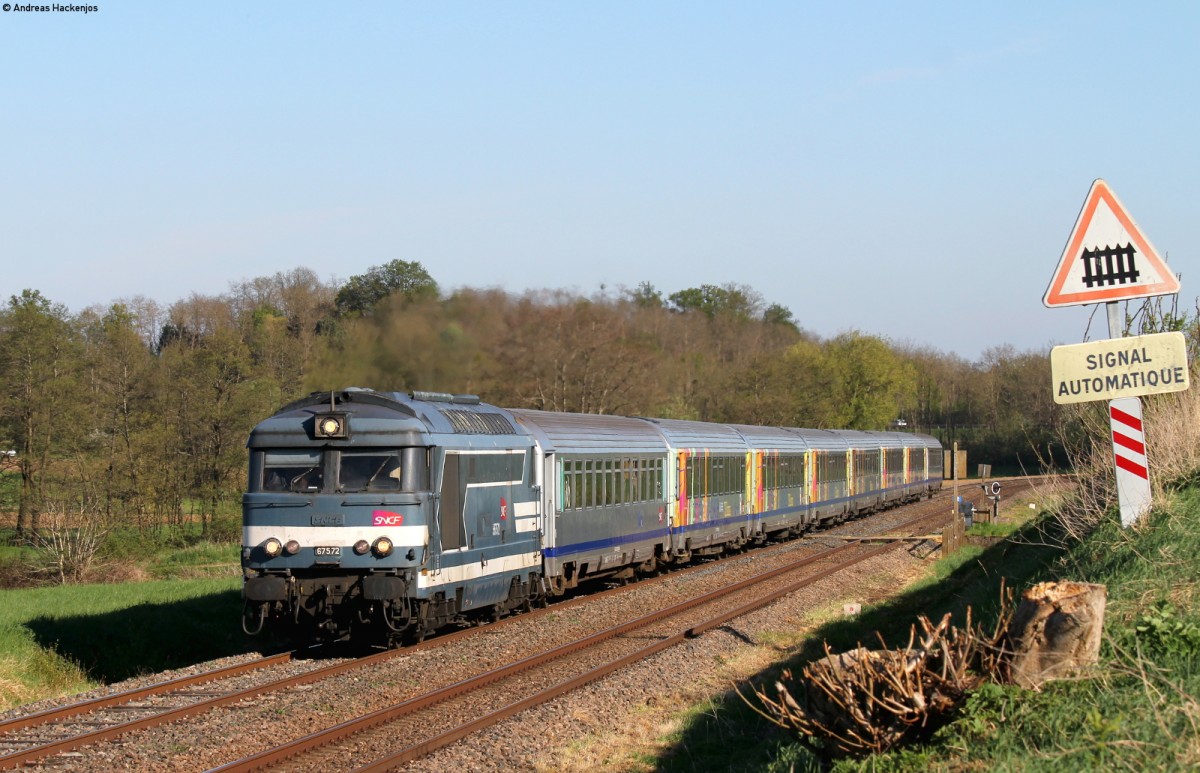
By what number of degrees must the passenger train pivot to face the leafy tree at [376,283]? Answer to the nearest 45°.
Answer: approximately 135° to its right

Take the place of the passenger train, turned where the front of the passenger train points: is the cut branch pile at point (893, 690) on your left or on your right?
on your left

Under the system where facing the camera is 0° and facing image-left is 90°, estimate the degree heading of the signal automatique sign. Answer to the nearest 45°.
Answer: approximately 0°

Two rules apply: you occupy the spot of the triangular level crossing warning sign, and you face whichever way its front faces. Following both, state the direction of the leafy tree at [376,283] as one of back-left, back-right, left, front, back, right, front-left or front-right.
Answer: back-right

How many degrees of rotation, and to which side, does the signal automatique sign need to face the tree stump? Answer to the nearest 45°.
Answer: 0° — it already faces it

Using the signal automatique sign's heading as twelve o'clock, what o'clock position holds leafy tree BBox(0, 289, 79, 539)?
The leafy tree is roughly at 4 o'clock from the signal automatique sign.

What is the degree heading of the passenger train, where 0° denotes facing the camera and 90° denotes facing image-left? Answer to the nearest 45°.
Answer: approximately 45°

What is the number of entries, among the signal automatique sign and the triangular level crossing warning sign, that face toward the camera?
2
